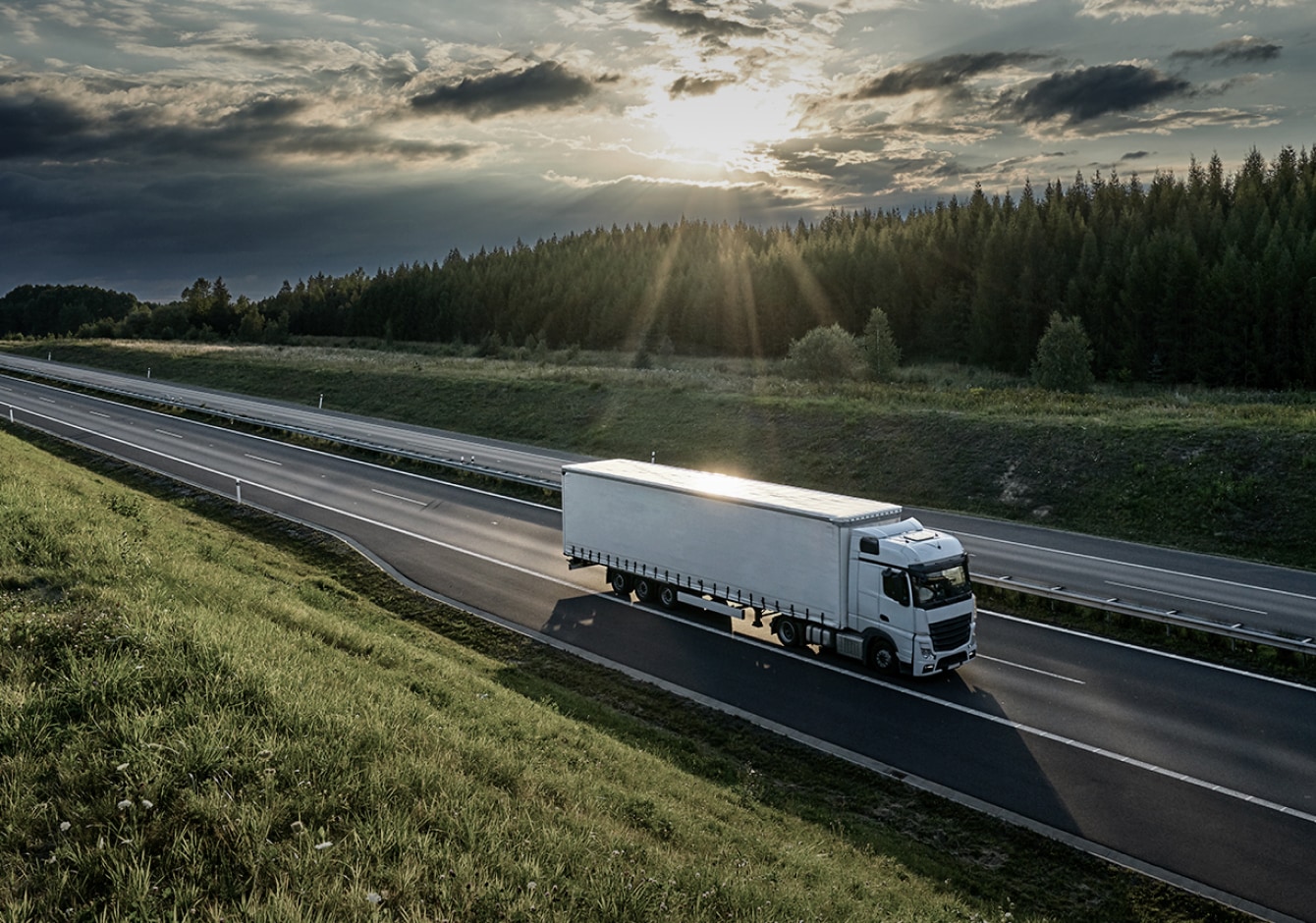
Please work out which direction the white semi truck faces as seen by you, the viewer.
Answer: facing the viewer and to the right of the viewer
